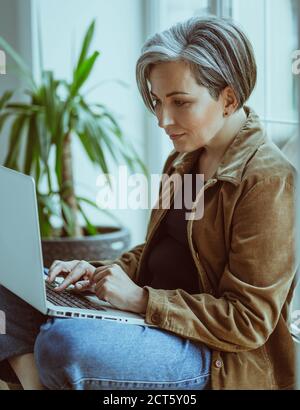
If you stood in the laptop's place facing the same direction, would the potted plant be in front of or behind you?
in front

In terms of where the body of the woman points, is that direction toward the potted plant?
no

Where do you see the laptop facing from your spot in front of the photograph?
facing away from the viewer and to the right of the viewer

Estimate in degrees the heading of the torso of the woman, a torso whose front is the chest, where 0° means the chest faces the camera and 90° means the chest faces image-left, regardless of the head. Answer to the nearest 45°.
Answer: approximately 45°

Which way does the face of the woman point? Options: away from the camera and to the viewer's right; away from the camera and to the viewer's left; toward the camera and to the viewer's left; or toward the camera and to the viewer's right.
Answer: toward the camera and to the viewer's left
